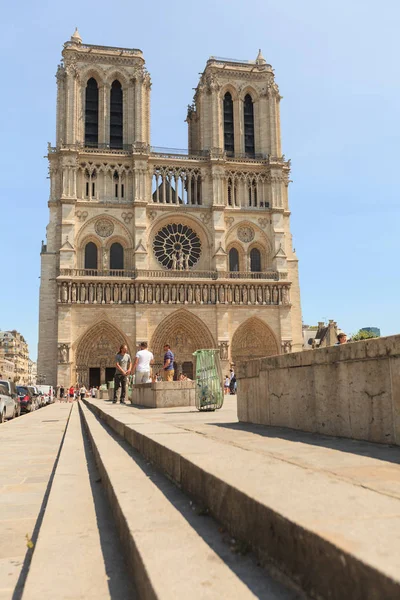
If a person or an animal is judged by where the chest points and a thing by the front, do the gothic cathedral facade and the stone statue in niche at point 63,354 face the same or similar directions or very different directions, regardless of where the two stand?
same or similar directions

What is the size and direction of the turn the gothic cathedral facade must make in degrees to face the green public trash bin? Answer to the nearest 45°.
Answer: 0° — it already faces it

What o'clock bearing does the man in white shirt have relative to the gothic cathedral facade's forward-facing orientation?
The man in white shirt is roughly at 12 o'clock from the gothic cathedral facade.

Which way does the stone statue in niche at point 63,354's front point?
toward the camera

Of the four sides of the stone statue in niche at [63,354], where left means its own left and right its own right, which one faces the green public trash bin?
front

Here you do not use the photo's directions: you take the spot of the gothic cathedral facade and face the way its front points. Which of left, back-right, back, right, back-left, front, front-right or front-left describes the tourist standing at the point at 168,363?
front

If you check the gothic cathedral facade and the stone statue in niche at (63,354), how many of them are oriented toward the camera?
2

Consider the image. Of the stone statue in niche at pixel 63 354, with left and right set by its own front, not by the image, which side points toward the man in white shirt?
front

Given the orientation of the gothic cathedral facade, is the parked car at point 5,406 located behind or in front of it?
in front

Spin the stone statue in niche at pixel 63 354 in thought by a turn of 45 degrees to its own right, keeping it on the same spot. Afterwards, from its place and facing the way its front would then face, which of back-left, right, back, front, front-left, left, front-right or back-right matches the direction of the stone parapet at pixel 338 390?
front-left

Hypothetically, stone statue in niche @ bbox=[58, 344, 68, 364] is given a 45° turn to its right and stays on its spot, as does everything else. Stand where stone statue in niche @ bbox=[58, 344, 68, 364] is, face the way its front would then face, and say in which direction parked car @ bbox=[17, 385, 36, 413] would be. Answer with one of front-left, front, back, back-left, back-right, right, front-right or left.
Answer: front-left

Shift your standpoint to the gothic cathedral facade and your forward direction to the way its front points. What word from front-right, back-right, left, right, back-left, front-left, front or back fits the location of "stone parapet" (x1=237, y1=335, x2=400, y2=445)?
front
